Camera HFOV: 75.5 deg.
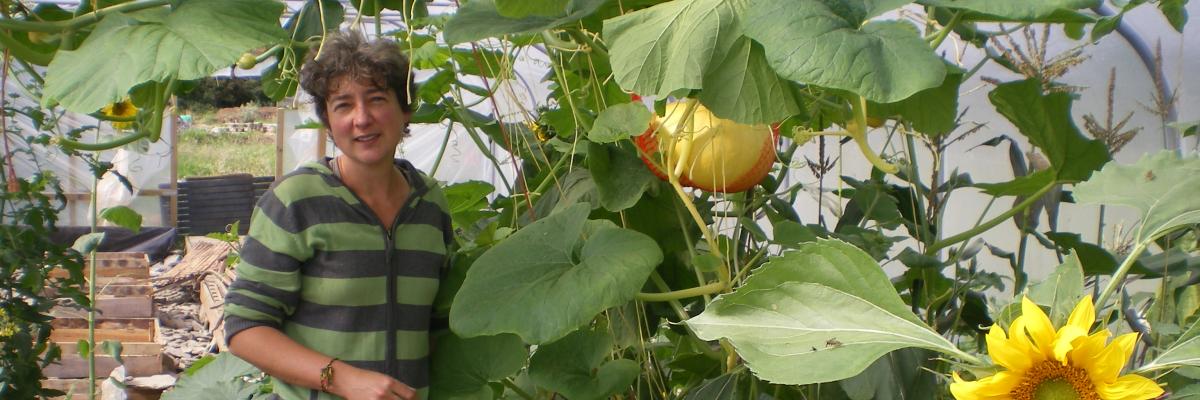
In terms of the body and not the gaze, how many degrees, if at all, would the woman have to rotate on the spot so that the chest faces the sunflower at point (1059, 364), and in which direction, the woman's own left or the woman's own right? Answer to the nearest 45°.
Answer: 0° — they already face it

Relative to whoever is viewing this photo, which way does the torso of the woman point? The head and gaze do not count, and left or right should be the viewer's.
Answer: facing the viewer and to the right of the viewer

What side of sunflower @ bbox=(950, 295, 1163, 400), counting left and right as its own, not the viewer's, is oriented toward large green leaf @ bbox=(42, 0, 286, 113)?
right

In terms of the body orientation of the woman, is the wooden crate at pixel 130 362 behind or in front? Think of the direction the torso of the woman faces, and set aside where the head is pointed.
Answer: behind

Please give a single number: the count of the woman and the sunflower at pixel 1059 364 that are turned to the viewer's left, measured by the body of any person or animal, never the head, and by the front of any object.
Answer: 0
